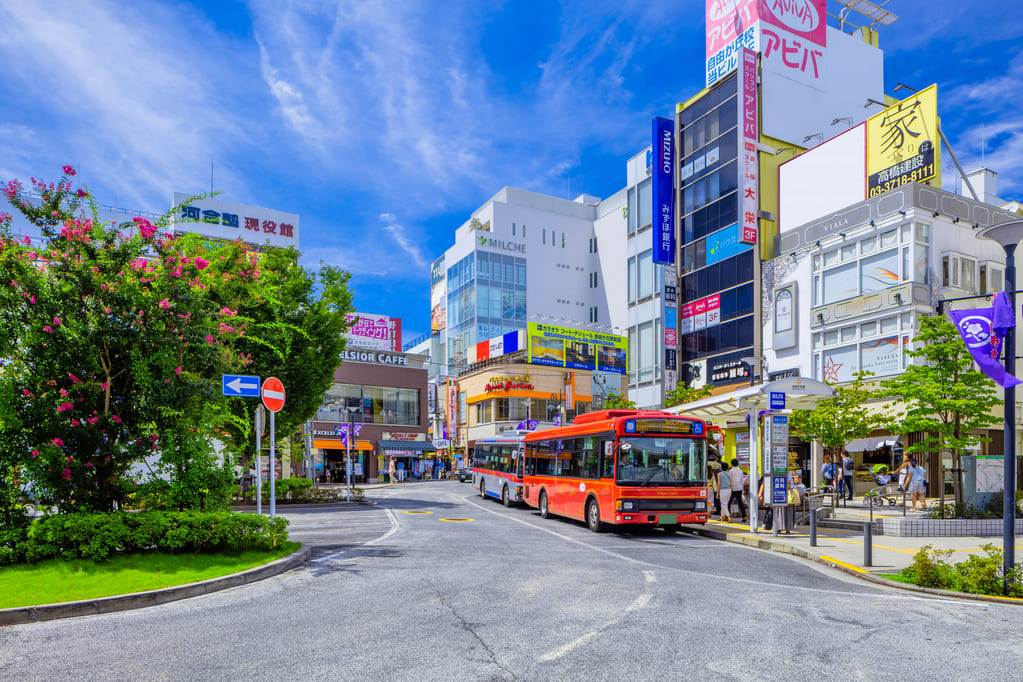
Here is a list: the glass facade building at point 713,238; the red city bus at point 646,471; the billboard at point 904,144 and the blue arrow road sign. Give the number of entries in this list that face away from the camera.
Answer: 0

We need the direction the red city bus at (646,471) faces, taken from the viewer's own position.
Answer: facing the viewer and to the right of the viewer

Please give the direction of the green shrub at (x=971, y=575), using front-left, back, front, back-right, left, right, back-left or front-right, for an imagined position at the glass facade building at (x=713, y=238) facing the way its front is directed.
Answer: front-left

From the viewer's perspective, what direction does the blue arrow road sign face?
toward the camera

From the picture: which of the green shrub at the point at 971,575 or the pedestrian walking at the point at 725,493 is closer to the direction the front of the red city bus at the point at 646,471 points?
the green shrub

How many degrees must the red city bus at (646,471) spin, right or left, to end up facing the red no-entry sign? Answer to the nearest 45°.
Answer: approximately 90° to its right

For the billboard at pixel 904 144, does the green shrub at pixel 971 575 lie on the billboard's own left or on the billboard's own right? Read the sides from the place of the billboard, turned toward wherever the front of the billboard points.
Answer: on the billboard's own left

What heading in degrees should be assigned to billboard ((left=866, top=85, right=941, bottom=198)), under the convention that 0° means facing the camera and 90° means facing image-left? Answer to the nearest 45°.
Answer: approximately 45°
